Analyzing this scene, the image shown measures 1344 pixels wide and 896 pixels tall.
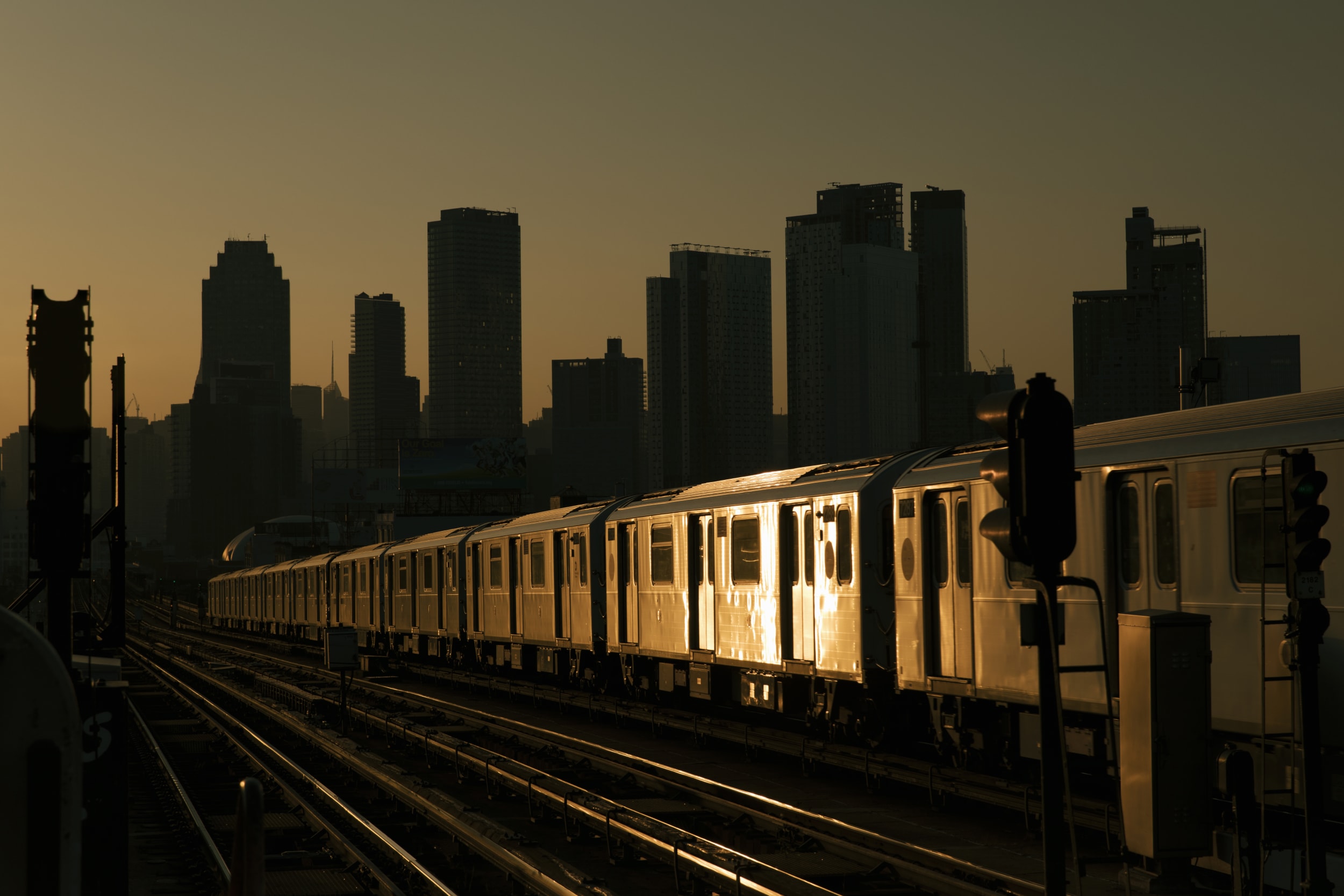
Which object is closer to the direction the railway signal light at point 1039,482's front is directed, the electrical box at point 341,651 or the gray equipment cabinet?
the electrical box

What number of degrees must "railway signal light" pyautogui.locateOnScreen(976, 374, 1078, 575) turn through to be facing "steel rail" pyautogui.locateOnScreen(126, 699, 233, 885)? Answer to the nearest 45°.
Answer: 0° — it already faces it

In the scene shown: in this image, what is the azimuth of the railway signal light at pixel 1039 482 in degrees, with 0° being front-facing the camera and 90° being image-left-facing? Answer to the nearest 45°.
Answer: approximately 135°

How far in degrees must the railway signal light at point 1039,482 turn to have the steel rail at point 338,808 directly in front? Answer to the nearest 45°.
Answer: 0° — it already faces it

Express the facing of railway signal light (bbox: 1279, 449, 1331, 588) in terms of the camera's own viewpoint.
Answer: facing the viewer and to the right of the viewer

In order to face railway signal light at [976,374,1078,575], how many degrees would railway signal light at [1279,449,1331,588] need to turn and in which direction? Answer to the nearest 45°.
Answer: approximately 45° to its right

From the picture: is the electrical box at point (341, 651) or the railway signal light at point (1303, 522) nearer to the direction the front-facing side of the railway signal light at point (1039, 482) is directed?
the electrical box

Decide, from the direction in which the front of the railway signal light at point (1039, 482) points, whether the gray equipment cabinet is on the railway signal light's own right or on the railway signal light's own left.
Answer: on the railway signal light's own right

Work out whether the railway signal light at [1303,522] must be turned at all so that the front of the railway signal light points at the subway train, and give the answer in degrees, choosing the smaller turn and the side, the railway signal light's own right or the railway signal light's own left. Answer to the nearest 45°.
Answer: approximately 180°

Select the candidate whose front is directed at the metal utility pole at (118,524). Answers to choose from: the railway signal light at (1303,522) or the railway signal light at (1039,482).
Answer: the railway signal light at (1039,482)
